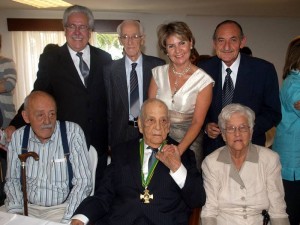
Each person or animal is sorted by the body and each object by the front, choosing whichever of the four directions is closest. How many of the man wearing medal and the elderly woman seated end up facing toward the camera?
2

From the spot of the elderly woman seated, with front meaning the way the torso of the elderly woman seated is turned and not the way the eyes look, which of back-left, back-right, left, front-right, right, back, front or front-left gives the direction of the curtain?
back-right

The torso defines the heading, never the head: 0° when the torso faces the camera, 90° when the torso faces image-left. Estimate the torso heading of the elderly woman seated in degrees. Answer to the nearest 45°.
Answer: approximately 0°

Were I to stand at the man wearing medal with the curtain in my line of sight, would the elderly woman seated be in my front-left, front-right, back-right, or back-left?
back-right

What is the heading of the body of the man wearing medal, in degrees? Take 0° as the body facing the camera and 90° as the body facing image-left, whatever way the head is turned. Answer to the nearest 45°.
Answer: approximately 0°

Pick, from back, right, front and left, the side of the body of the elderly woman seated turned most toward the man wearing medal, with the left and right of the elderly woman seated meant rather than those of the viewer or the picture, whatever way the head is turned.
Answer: right
